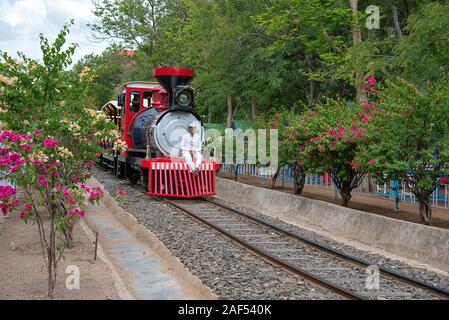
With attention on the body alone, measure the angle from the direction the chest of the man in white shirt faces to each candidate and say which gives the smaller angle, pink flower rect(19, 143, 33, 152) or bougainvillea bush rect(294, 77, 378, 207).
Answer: the pink flower

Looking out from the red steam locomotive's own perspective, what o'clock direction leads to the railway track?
The railway track is roughly at 1 o'clock from the red steam locomotive.

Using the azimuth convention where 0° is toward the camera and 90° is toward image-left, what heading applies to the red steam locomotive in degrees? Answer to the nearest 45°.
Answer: approximately 315°

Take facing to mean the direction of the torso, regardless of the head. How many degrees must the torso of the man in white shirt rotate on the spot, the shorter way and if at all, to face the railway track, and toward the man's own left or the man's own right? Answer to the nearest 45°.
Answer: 0° — they already face it
